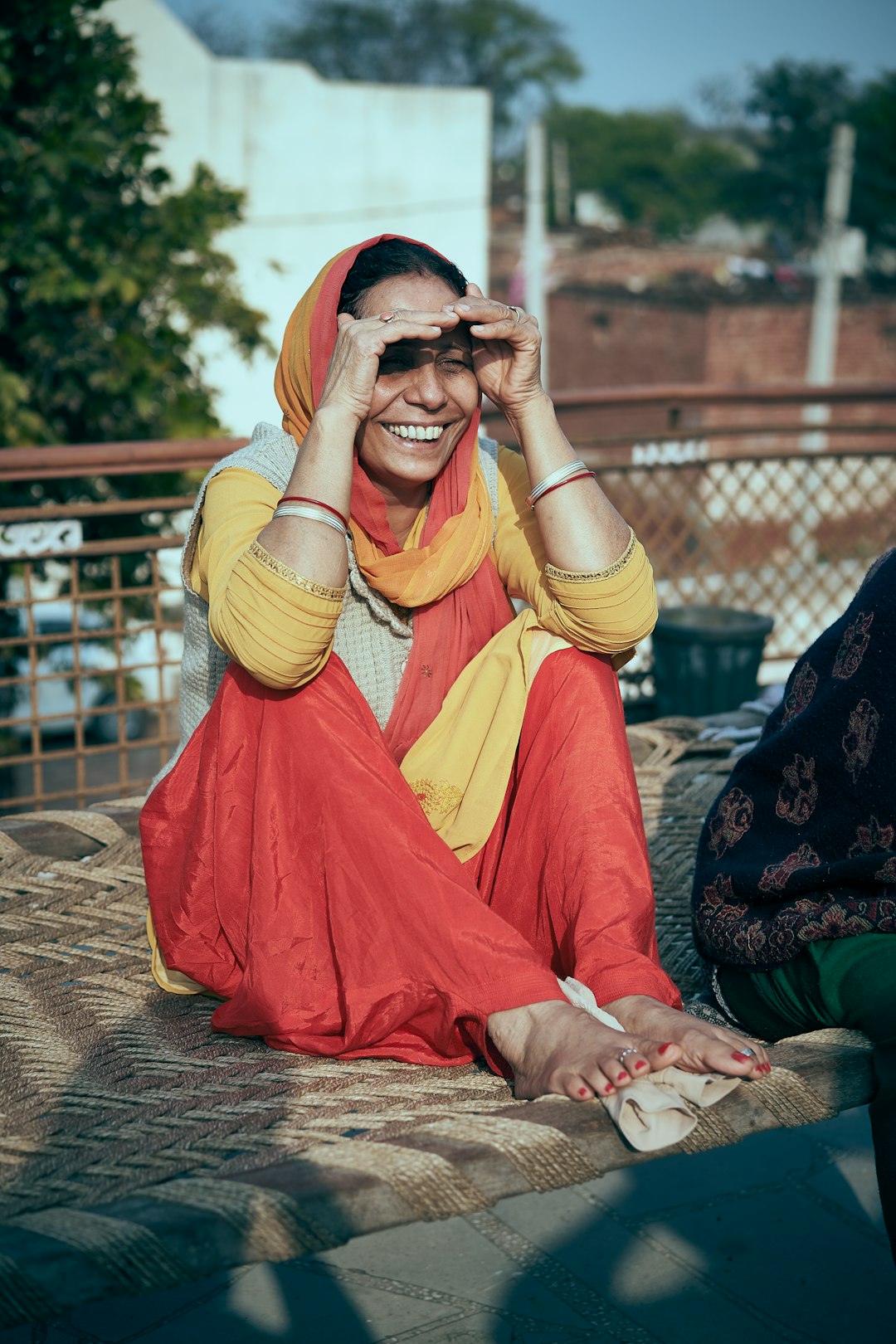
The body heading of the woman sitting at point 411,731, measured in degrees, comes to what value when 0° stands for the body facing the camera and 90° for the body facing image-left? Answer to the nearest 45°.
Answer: approximately 315°

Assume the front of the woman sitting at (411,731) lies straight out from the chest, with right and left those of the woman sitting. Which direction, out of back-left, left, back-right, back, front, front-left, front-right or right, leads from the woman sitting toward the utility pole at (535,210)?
back-left

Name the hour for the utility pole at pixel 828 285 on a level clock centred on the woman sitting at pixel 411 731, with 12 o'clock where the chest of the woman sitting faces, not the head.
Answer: The utility pole is roughly at 8 o'clock from the woman sitting.

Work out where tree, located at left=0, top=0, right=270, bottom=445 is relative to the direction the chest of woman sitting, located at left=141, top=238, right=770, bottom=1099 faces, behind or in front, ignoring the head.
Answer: behind

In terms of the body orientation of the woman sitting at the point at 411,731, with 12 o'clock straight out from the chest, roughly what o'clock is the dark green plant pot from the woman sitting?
The dark green plant pot is roughly at 8 o'clock from the woman sitting.

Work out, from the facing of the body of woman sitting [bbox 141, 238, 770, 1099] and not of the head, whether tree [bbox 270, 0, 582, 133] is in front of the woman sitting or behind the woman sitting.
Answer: behind
